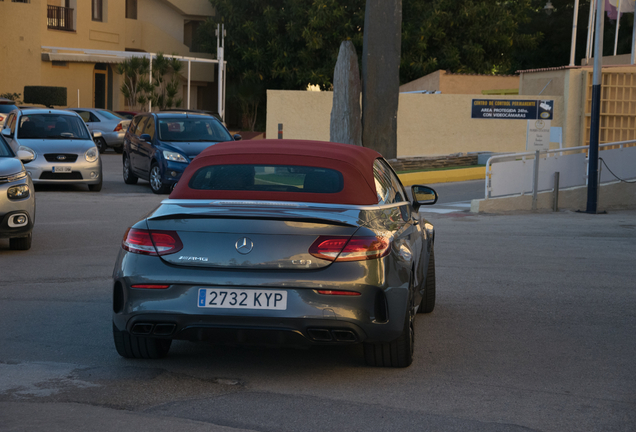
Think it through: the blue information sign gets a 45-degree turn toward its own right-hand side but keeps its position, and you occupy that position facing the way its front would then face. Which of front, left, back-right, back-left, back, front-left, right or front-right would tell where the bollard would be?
front-left

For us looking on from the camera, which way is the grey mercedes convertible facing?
facing away from the viewer

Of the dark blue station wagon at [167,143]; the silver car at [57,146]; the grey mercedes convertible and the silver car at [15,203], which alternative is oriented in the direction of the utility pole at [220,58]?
the grey mercedes convertible

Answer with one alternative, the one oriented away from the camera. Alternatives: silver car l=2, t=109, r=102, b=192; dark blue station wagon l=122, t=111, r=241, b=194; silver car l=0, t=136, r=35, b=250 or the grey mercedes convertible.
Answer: the grey mercedes convertible

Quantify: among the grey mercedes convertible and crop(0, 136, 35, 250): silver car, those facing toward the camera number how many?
1

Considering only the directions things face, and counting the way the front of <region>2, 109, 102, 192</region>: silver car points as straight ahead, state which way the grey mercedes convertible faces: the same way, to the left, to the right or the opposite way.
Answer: the opposite way

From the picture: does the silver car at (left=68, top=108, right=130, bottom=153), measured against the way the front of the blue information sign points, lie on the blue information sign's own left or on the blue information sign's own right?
on the blue information sign's own right

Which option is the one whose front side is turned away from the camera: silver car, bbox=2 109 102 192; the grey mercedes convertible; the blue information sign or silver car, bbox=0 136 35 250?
the grey mercedes convertible

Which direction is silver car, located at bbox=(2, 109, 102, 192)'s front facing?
toward the camera

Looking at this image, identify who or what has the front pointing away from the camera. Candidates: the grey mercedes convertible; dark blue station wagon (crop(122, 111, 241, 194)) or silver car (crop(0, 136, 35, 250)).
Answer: the grey mercedes convertible

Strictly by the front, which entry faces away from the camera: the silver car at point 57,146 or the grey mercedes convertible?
the grey mercedes convertible

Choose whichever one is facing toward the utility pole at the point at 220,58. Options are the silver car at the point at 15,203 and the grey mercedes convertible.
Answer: the grey mercedes convertible

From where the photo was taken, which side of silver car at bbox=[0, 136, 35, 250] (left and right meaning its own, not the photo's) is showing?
front

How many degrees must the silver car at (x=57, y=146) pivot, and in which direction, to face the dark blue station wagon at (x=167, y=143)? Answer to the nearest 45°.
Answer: approximately 90° to its left

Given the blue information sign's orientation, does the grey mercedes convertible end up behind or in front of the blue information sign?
in front
